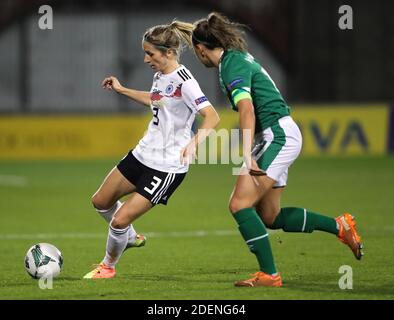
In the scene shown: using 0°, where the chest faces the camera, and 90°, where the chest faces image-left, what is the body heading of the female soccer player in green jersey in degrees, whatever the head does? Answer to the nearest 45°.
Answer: approximately 90°

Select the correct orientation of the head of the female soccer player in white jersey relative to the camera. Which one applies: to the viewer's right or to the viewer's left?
to the viewer's left

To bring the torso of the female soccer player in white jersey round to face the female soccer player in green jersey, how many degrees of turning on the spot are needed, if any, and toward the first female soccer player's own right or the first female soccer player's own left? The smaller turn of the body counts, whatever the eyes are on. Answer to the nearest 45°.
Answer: approximately 90° to the first female soccer player's own left
